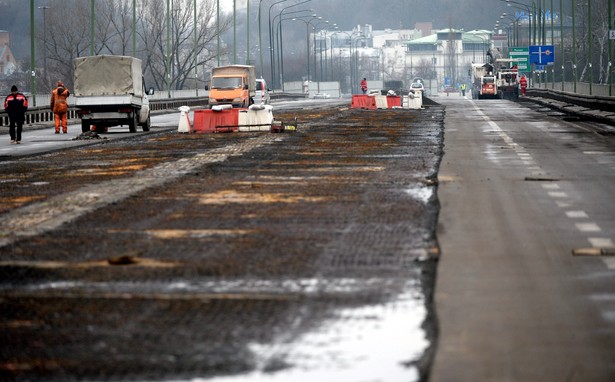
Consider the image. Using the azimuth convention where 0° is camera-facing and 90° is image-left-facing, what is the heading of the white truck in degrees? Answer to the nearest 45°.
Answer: approximately 180°
